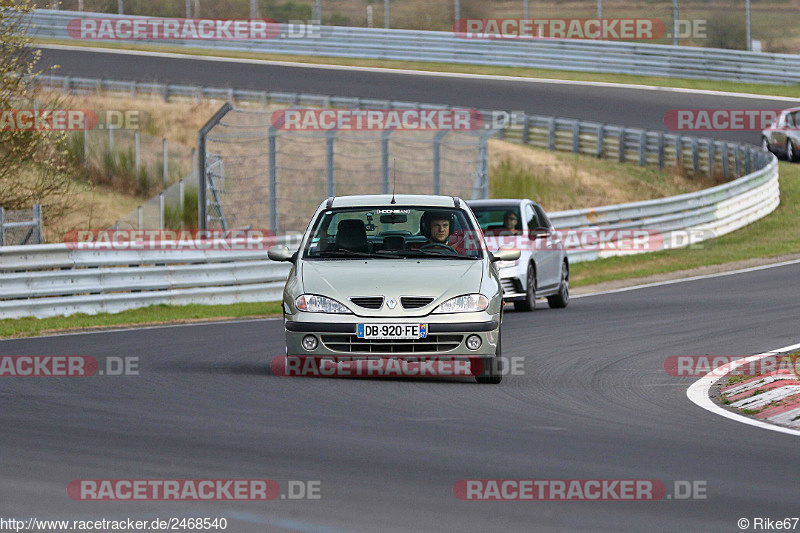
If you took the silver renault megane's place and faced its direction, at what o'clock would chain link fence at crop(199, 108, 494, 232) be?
The chain link fence is roughly at 6 o'clock from the silver renault megane.

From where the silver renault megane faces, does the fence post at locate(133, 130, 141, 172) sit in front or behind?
behind

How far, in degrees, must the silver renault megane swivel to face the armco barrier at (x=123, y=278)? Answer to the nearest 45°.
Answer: approximately 135° to its right

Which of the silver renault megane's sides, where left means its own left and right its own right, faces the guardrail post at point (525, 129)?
back

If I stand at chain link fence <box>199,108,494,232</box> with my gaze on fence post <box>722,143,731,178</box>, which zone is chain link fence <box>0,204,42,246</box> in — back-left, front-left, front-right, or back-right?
back-left

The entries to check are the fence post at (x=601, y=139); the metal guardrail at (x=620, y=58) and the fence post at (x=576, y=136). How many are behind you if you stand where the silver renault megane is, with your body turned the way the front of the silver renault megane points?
3

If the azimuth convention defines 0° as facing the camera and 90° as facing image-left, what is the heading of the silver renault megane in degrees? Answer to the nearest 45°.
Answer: approximately 0°

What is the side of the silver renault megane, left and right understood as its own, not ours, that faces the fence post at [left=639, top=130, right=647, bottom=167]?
back

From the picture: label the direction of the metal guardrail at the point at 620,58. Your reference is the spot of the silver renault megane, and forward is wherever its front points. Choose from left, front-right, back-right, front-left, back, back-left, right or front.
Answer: back

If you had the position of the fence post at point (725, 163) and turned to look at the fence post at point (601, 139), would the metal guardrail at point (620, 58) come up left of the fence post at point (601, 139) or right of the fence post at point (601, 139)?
right

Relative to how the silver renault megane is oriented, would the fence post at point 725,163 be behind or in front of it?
behind

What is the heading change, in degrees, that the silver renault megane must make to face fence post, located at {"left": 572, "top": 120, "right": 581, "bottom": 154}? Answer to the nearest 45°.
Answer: approximately 180°

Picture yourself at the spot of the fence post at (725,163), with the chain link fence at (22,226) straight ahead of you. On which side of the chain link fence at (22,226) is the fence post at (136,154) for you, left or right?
right

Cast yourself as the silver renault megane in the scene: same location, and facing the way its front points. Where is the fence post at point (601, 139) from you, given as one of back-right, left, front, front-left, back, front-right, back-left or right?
back
